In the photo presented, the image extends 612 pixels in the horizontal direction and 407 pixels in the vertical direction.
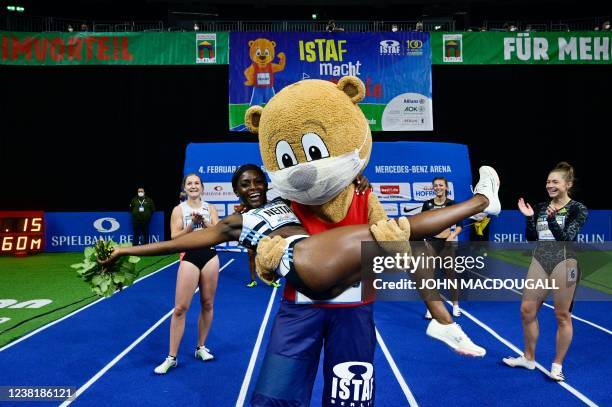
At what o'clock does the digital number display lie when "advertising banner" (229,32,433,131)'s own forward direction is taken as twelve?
The digital number display is roughly at 3 o'clock from the advertising banner.

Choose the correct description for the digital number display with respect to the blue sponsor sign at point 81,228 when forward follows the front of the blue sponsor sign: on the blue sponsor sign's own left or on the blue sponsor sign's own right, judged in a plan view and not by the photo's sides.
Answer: on the blue sponsor sign's own right

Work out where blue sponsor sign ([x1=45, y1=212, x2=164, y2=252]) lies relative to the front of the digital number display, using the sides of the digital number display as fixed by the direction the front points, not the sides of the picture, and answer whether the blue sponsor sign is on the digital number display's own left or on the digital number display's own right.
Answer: on the digital number display's own left

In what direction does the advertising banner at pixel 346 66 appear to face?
toward the camera

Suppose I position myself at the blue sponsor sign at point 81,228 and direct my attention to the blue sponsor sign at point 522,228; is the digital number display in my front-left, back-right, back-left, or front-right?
back-right

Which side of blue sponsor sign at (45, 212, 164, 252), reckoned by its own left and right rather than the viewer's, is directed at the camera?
front

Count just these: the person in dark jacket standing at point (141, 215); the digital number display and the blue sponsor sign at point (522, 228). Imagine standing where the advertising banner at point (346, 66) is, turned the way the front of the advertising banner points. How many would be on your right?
2

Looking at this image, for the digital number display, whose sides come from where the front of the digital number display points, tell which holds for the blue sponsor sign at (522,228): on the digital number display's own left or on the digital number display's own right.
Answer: on the digital number display's own left

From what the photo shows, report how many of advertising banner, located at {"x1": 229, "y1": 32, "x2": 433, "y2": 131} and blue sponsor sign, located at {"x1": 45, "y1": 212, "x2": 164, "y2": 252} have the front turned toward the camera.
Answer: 2

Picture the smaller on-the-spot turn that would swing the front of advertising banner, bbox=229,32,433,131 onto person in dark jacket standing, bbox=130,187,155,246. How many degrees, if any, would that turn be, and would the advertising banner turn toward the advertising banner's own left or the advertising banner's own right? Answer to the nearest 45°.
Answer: approximately 90° to the advertising banner's own right

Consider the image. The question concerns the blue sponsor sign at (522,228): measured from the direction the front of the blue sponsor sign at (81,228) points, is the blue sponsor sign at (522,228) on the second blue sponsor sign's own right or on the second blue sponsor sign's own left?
on the second blue sponsor sign's own left
